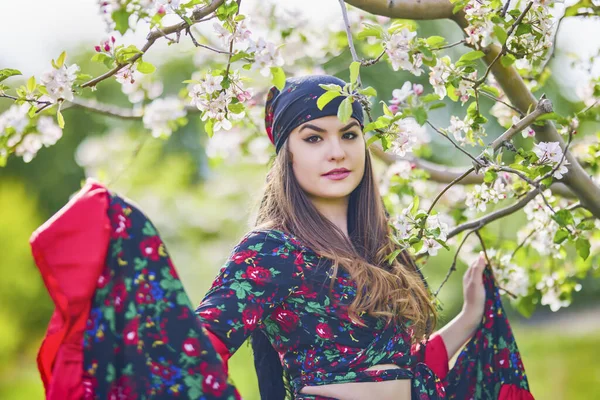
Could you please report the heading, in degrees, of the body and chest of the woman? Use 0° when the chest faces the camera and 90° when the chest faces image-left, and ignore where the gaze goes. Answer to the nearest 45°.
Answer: approximately 315°
